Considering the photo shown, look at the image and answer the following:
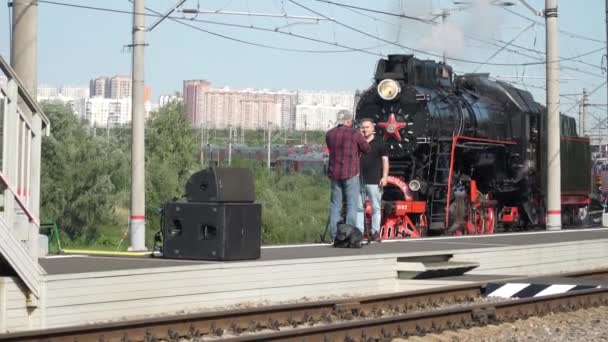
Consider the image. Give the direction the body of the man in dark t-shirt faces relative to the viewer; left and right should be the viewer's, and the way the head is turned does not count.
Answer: facing the viewer and to the left of the viewer

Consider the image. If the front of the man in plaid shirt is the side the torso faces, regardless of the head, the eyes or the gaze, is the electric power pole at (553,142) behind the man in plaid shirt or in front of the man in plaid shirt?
in front

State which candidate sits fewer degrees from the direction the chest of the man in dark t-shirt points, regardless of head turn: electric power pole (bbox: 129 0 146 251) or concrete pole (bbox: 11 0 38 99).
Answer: the concrete pole

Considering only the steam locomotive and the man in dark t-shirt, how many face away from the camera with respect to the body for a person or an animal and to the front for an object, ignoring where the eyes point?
0

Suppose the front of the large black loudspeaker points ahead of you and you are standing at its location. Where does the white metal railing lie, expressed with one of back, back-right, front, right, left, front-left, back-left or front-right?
right

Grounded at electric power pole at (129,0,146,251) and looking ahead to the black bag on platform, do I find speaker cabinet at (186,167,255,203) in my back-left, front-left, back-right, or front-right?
front-right

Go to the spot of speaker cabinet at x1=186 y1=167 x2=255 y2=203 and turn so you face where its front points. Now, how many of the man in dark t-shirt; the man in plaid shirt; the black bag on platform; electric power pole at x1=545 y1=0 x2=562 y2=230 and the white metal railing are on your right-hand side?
1

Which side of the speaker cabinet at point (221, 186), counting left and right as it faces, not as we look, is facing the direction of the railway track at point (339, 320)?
front

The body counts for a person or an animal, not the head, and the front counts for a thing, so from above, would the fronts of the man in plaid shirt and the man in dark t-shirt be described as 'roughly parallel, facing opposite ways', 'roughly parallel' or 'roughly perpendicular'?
roughly parallel, facing opposite ways

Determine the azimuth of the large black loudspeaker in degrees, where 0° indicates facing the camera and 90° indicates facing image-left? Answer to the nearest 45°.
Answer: approximately 315°

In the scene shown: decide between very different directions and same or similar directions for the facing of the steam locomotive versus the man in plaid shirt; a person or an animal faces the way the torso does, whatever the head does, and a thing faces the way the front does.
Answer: very different directions

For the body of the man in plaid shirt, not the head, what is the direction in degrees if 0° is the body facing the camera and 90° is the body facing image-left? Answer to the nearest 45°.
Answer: approximately 225°

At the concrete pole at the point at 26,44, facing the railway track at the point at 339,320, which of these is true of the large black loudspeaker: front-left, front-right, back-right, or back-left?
front-left
